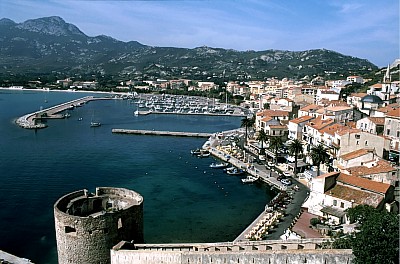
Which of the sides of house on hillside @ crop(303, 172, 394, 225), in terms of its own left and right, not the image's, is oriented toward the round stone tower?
front

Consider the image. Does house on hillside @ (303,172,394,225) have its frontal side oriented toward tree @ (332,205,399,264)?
no

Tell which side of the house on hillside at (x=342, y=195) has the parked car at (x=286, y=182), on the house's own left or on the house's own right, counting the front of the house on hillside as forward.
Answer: on the house's own right

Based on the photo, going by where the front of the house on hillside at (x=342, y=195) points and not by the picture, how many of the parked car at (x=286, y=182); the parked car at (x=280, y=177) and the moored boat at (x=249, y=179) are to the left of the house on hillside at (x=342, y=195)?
0

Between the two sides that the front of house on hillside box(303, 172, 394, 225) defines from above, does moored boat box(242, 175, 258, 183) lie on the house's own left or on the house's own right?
on the house's own right

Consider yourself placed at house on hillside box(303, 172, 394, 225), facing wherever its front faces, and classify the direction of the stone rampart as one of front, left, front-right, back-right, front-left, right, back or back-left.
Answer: front-left

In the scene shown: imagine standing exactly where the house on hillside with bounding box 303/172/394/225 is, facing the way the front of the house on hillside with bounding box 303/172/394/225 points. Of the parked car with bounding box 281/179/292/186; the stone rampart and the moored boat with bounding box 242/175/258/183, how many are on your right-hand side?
2
